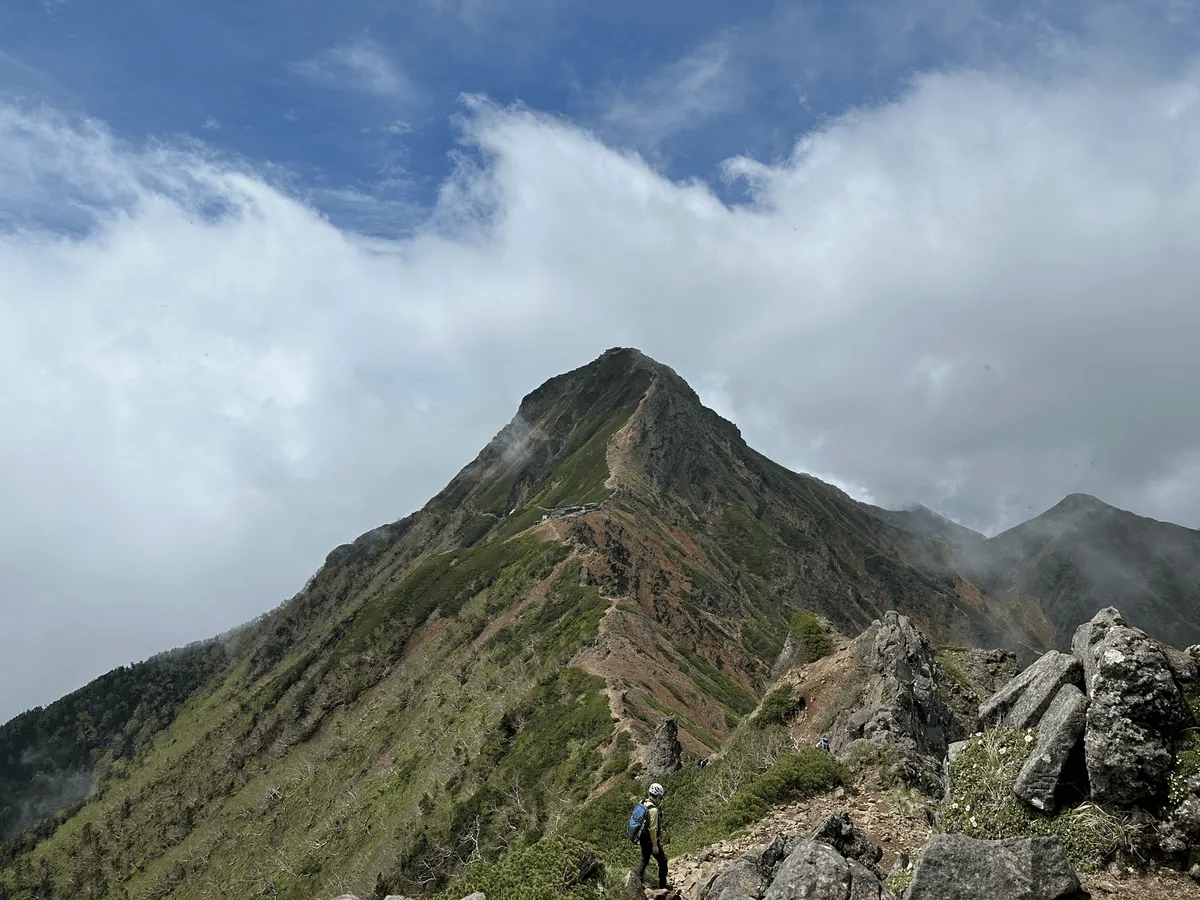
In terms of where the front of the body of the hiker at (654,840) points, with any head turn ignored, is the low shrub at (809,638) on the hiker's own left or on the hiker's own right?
on the hiker's own left

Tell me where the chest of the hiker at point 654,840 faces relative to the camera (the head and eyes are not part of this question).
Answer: to the viewer's right

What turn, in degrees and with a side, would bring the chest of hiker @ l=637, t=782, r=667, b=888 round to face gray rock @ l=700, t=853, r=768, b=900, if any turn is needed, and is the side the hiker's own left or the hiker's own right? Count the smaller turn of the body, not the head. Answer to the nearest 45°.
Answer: approximately 45° to the hiker's own right

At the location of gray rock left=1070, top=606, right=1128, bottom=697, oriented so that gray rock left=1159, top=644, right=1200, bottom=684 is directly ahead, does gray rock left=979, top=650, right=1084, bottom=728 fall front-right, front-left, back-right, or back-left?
back-right

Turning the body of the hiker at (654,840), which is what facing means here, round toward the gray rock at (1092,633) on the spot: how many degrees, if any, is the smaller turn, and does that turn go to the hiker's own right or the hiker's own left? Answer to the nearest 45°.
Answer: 0° — they already face it

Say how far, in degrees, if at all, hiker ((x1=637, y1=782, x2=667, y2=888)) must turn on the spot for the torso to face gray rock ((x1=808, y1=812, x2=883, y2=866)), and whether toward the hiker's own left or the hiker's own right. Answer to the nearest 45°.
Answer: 0° — they already face it

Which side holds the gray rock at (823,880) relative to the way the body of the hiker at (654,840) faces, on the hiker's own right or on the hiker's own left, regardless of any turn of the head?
on the hiker's own right
